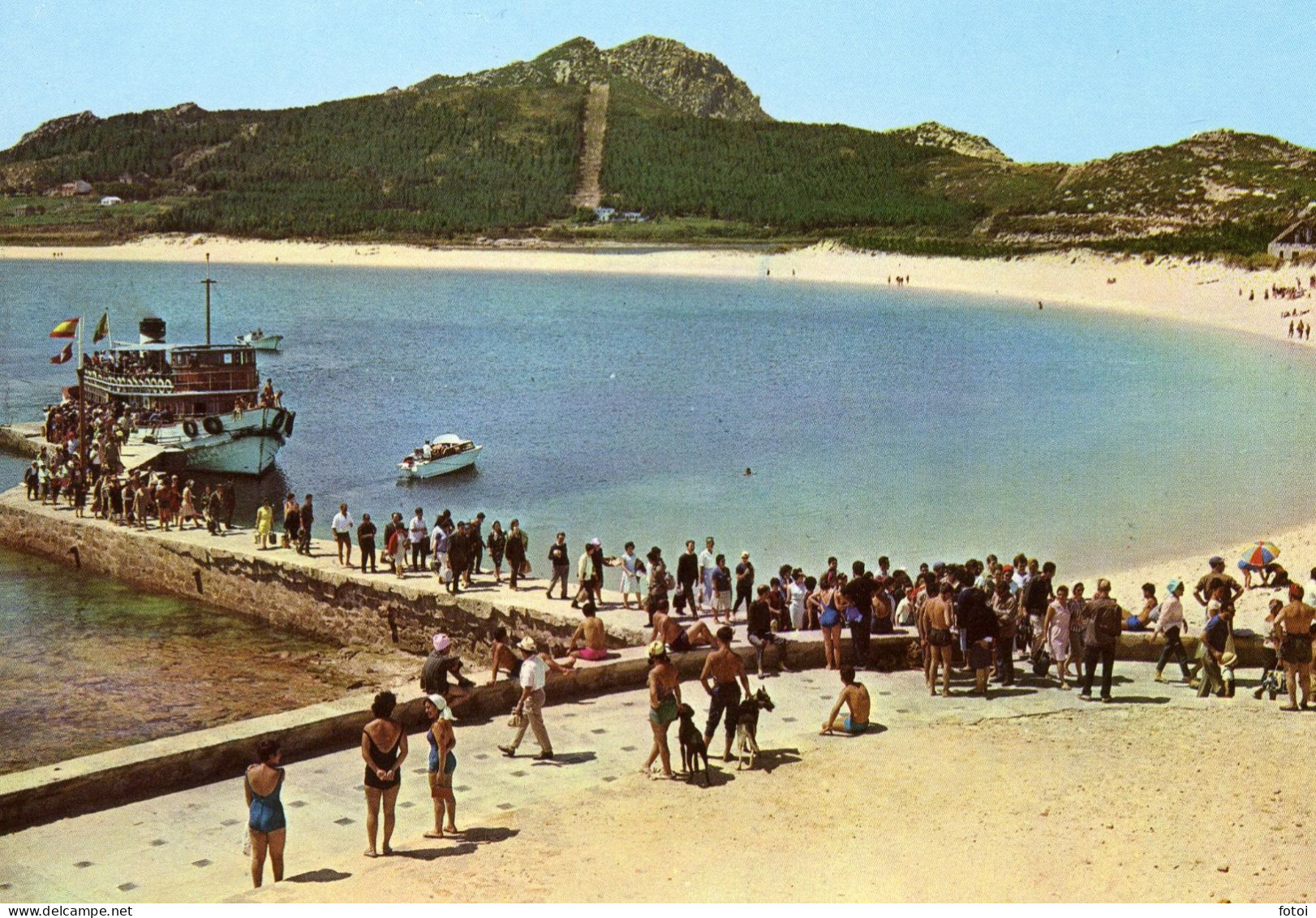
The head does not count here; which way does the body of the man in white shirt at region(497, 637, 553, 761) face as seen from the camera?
to the viewer's left

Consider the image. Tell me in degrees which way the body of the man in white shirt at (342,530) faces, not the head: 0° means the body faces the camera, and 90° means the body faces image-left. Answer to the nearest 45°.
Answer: approximately 315°

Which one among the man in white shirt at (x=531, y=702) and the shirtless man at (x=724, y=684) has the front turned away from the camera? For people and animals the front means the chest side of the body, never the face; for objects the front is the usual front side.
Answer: the shirtless man

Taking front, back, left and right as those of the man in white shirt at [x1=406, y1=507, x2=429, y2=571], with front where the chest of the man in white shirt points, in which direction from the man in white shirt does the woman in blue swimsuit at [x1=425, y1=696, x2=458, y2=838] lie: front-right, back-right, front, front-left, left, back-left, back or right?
front-right

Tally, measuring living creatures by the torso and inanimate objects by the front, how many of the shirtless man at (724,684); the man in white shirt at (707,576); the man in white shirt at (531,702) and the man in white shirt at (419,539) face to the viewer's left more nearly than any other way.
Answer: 1

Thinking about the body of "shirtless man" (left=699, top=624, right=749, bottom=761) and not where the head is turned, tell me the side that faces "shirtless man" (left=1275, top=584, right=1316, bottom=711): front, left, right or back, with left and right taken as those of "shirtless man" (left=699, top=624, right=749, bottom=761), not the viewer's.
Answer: right

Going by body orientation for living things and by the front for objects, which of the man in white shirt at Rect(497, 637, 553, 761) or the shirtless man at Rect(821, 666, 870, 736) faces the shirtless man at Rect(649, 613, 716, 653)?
the shirtless man at Rect(821, 666, 870, 736)

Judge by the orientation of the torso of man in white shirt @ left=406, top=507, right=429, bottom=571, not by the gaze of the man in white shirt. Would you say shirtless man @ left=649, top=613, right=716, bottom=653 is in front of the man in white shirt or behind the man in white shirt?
in front

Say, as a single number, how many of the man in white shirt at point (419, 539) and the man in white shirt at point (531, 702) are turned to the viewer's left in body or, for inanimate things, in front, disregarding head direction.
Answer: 1

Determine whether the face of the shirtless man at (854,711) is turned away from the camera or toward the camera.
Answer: away from the camera

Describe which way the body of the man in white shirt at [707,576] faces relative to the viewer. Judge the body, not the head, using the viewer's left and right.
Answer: facing the viewer and to the right of the viewer

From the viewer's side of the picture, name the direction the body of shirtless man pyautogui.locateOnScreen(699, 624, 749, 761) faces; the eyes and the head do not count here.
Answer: away from the camera

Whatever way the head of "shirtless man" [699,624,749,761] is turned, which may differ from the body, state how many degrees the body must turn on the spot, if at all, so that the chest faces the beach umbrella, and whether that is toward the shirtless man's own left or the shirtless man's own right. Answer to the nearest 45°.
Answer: approximately 45° to the shirtless man's own right

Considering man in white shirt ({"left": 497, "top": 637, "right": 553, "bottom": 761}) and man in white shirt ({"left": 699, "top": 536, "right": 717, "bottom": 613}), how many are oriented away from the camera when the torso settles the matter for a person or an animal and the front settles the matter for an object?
0
